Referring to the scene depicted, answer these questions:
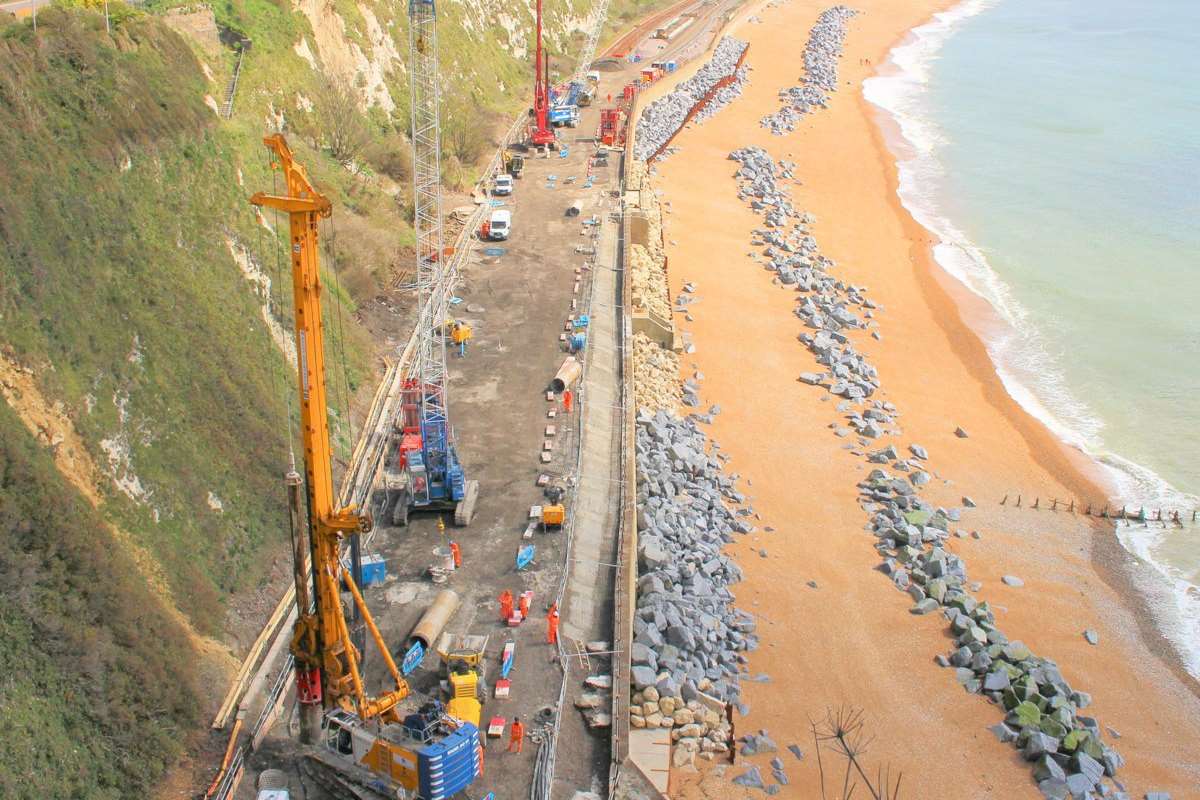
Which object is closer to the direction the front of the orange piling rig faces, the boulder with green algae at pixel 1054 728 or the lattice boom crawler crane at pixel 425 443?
the lattice boom crawler crane

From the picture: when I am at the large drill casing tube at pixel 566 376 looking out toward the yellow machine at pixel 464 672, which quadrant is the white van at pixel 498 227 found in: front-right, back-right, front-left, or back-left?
back-right

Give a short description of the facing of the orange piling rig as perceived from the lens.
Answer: facing away from the viewer and to the left of the viewer

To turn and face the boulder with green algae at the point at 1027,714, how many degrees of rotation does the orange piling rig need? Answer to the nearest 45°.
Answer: approximately 135° to its right

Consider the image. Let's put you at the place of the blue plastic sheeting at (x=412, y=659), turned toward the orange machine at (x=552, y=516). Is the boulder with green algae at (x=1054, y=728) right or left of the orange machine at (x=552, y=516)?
right

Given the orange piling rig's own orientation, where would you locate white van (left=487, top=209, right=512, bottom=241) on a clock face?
The white van is roughly at 2 o'clock from the orange piling rig.

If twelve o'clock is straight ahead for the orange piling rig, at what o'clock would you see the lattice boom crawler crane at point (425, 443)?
The lattice boom crawler crane is roughly at 2 o'clock from the orange piling rig.
